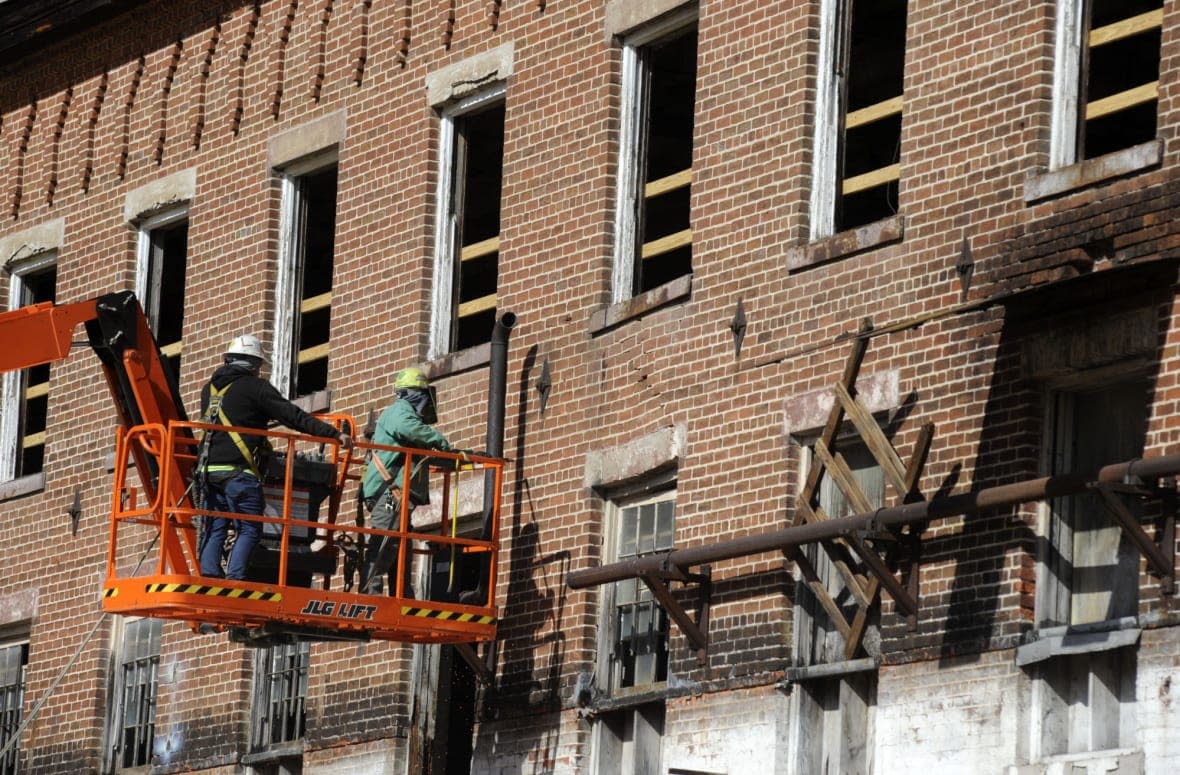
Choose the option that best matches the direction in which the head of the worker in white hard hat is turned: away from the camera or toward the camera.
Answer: away from the camera

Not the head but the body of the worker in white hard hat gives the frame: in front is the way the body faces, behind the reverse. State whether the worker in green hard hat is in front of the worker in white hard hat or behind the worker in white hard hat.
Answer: in front

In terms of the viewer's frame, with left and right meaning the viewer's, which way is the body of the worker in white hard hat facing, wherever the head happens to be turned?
facing away from the viewer and to the right of the viewer

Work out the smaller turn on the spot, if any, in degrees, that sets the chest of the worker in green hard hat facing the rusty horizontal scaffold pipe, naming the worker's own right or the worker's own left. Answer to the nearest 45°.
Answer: approximately 45° to the worker's own right

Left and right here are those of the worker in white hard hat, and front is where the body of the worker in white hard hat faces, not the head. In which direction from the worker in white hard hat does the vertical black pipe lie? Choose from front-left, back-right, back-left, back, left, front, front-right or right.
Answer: front

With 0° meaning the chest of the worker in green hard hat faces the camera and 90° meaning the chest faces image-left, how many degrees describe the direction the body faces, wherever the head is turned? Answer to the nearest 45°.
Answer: approximately 270°

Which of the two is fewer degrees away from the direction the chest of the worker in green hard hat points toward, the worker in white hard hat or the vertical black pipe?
the vertical black pipe

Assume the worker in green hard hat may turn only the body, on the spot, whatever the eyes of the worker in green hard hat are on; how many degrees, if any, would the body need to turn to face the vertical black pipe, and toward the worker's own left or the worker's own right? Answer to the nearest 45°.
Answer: approximately 45° to the worker's own left

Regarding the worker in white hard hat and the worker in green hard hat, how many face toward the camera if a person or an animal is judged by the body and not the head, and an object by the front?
0
